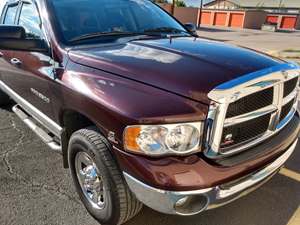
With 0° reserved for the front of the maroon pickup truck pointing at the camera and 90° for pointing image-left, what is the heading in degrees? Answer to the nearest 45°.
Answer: approximately 315°
